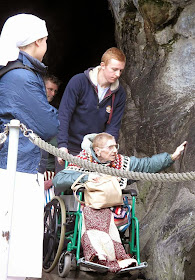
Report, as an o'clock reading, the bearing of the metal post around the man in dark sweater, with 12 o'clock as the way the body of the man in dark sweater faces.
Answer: The metal post is roughly at 2 o'clock from the man in dark sweater.

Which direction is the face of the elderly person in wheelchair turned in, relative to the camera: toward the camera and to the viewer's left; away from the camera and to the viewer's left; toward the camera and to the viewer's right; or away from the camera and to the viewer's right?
toward the camera and to the viewer's right

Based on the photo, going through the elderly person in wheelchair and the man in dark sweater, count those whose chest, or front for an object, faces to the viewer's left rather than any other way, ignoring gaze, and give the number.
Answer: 0

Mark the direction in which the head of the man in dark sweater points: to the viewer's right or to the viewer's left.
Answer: to the viewer's right

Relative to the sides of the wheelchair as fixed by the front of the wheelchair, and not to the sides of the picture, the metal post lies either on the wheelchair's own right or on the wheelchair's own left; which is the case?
on the wheelchair's own right

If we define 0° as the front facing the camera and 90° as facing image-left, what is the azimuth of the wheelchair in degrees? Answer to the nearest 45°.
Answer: approximately 315°

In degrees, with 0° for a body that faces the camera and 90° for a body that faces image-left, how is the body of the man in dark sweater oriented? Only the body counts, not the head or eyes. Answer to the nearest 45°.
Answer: approximately 315°

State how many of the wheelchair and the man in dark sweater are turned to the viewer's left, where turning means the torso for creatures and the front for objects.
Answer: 0
